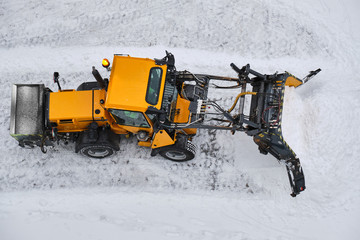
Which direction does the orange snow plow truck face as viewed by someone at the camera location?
facing to the right of the viewer
